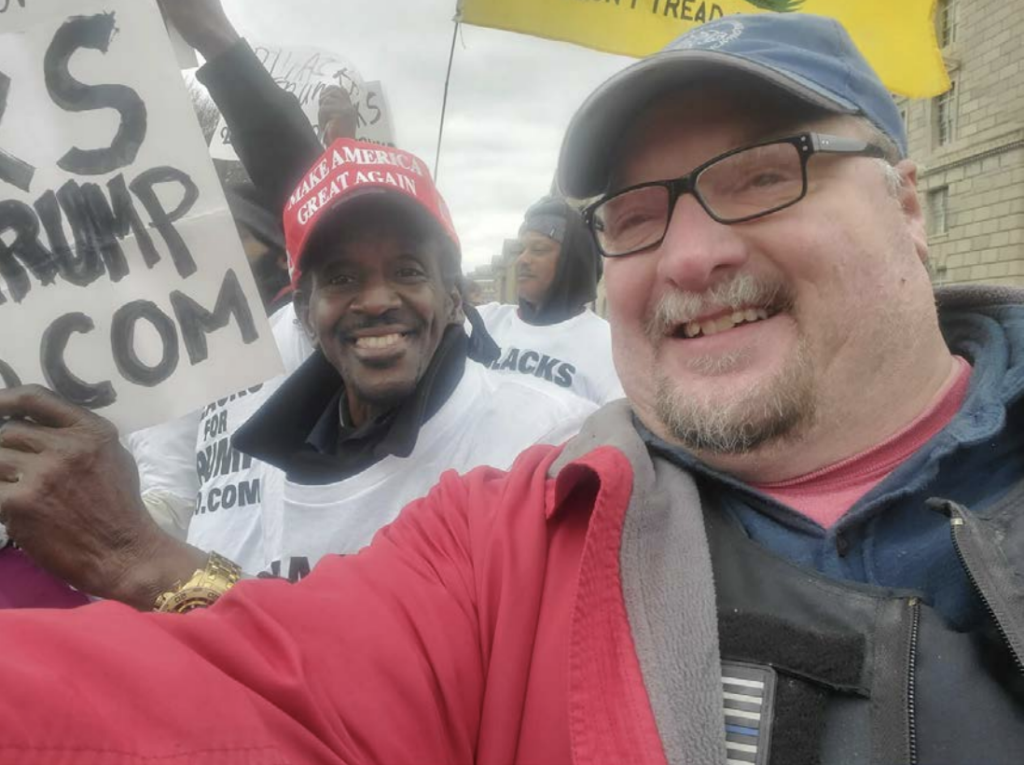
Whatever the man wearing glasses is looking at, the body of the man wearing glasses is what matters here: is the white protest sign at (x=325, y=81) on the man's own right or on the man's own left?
on the man's own right

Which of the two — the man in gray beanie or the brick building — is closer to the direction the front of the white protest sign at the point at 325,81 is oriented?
the man in gray beanie

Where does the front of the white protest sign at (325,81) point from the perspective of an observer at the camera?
facing the viewer

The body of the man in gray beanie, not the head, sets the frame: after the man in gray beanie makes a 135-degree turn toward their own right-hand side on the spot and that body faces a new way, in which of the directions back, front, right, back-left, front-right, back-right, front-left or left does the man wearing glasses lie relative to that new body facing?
back

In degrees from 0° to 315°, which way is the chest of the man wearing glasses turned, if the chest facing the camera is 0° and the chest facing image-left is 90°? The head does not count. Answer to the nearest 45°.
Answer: approximately 45°

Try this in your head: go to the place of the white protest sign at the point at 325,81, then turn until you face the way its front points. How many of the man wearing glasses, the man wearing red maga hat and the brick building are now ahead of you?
2

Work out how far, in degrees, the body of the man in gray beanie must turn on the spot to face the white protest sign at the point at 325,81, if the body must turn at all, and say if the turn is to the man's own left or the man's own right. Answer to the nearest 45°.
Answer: approximately 45° to the man's own right

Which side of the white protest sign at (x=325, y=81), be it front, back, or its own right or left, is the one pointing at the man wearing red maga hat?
front

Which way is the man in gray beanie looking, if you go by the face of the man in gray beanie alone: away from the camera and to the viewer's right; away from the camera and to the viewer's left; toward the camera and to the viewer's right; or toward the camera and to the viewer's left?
toward the camera and to the viewer's left

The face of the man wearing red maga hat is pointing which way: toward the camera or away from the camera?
toward the camera

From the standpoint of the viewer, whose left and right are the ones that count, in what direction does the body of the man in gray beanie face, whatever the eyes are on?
facing the viewer and to the left of the viewer

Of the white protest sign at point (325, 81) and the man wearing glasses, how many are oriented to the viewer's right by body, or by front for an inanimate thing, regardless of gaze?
0

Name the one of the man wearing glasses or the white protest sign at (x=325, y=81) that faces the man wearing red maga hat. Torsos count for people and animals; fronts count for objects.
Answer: the white protest sign
